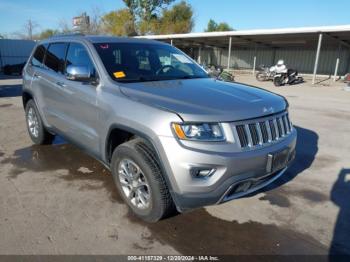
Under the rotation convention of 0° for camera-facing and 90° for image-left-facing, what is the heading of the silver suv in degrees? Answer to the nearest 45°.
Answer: approximately 315°

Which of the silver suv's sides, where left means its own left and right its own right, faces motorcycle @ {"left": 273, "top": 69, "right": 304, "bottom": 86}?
left

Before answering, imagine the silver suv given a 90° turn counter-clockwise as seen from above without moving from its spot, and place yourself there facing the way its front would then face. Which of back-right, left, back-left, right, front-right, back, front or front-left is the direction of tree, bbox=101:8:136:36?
front-left

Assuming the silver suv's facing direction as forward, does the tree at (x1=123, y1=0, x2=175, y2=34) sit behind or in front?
behind

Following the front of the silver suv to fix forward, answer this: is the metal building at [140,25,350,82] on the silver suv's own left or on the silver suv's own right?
on the silver suv's own left

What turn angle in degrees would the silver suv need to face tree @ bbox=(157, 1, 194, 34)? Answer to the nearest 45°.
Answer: approximately 135° to its left

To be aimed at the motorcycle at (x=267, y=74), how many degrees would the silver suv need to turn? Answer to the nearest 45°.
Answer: approximately 135° to its left

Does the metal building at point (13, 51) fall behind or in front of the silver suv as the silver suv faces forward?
behind
